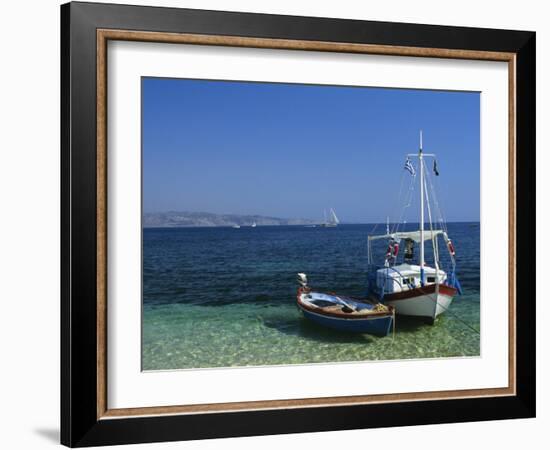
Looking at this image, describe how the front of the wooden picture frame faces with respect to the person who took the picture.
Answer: facing the viewer and to the right of the viewer
